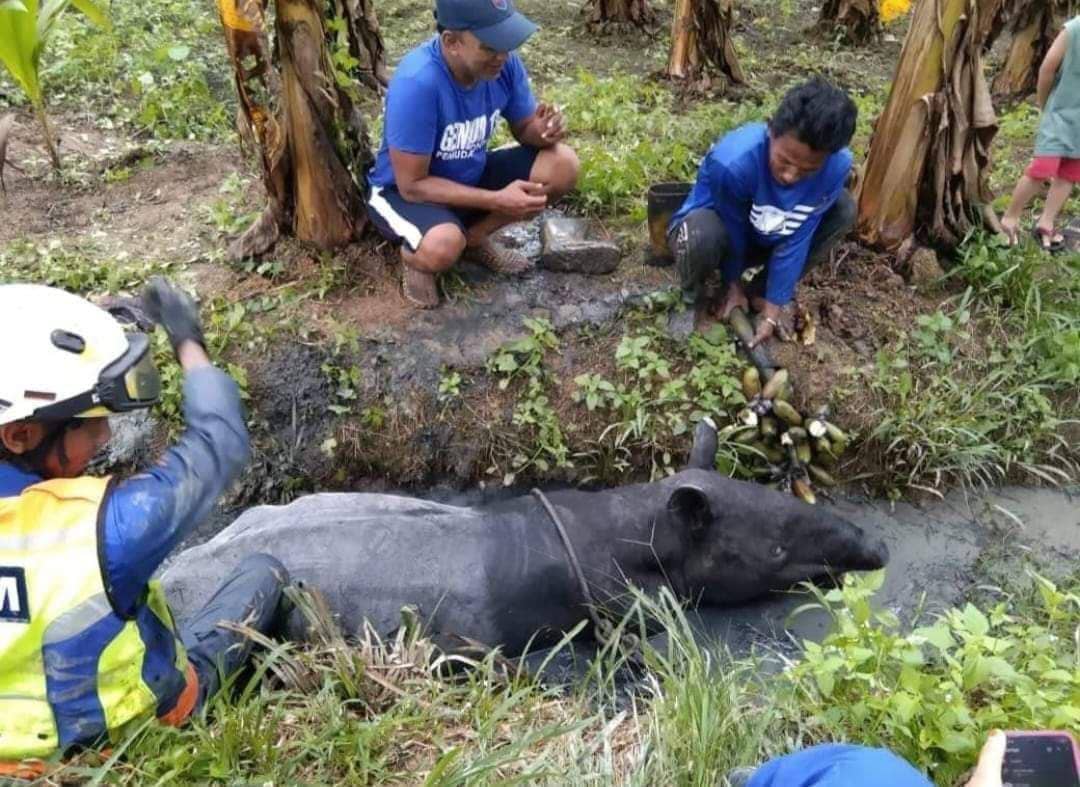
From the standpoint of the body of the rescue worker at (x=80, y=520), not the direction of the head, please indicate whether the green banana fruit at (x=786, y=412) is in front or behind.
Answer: in front

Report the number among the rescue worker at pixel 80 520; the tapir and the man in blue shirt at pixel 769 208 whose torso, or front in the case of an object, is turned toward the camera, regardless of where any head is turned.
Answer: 1

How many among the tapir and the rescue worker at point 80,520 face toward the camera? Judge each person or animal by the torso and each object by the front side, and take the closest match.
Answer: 0

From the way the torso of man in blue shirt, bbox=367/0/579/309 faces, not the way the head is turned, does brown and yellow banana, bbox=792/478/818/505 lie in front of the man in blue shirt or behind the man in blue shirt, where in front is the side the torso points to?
in front

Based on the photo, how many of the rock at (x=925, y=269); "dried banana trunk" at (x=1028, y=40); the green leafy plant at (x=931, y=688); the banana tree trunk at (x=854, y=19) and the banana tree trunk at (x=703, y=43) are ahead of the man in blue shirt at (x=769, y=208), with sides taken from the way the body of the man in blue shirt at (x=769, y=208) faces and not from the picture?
1

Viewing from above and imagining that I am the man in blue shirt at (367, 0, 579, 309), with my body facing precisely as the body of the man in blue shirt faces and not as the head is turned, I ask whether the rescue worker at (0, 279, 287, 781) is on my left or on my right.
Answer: on my right

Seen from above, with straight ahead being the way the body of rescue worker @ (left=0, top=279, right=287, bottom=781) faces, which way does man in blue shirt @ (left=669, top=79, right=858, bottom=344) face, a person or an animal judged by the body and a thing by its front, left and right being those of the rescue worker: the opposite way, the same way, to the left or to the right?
the opposite way

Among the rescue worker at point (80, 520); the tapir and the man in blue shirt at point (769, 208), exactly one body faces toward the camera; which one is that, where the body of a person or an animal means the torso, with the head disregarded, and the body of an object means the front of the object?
the man in blue shirt

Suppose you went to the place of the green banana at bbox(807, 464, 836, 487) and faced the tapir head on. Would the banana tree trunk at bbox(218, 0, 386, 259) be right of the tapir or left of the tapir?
right

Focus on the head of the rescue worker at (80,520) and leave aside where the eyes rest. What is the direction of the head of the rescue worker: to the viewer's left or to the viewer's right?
to the viewer's right

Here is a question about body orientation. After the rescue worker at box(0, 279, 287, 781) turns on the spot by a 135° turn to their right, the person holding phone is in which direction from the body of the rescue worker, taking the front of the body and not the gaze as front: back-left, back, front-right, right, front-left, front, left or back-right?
front-left

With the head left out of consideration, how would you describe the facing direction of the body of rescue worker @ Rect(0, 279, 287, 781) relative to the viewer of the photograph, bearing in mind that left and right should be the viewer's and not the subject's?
facing away from the viewer and to the right of the viewer

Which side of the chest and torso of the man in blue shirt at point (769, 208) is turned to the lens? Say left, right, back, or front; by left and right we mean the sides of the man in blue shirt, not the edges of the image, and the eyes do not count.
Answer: front

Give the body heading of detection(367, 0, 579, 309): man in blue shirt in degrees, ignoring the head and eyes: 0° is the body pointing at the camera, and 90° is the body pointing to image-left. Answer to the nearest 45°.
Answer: approximately 315°

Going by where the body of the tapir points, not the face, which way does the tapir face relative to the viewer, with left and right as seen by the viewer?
facing to the right of the viewer
